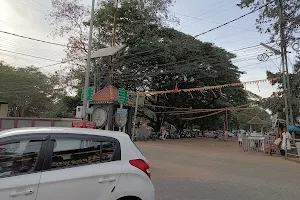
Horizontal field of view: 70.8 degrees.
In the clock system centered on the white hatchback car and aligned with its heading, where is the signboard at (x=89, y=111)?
The signboard is roughly at 3 o'clock from the white hatchback car.

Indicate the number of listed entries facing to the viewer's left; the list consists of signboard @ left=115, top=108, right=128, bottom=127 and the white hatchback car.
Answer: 1

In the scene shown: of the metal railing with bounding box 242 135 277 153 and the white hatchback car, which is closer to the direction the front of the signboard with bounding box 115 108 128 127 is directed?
the white hatchback car

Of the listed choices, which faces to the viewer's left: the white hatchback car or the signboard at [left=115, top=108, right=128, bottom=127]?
the white hatchback car

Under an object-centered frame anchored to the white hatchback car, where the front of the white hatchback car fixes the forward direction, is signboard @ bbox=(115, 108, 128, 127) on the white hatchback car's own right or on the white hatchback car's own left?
on the white hatchback car's own right

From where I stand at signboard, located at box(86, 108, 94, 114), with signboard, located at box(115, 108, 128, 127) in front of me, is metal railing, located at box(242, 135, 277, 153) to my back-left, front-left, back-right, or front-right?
front-left

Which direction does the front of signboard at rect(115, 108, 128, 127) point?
toward the camera

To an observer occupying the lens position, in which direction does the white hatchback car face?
facing to the left of the viewer

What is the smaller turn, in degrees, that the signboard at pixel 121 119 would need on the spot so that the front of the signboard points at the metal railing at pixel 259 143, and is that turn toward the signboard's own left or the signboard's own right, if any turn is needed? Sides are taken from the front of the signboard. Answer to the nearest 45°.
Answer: approximately 135° to the signboard's own left

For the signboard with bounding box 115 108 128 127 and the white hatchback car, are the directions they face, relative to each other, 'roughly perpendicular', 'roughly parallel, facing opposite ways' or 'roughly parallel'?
roughly perpendicular

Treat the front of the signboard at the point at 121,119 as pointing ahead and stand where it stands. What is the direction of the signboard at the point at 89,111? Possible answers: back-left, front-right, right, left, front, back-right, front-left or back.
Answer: back-right

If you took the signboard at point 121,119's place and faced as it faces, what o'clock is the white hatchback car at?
The white hatchback car is roughly at 12 o'clock from the signboard.
